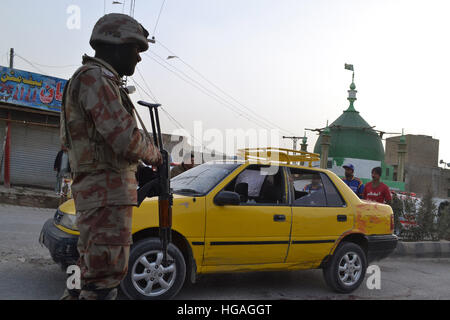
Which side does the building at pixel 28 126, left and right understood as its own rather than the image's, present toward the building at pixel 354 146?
left

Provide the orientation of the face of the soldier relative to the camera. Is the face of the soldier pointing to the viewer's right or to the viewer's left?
to the viewer's right

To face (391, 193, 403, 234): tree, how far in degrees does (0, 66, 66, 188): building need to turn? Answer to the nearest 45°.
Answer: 0° — it already faces it

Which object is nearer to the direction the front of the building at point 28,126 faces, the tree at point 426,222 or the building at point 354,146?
the tree

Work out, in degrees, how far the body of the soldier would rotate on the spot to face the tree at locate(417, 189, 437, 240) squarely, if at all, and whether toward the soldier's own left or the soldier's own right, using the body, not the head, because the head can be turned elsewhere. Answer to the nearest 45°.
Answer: approximately 45° to the soldier's own left

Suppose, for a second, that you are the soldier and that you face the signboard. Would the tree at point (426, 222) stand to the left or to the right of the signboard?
right

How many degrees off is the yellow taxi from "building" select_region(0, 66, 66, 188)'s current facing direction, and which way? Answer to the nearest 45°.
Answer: approximately 45° to its right

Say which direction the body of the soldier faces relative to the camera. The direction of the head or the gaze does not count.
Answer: to the viewer's right
